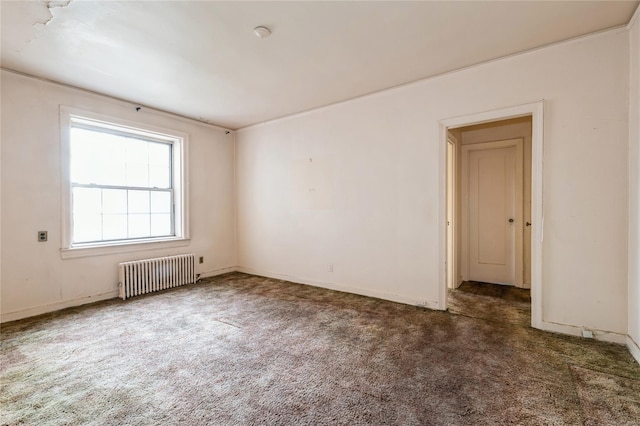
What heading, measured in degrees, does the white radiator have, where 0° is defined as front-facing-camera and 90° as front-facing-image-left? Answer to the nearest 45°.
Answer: approximately 315°

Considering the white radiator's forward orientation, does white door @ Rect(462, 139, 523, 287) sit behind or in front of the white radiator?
in front

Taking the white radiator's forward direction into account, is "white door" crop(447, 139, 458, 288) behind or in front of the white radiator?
in front

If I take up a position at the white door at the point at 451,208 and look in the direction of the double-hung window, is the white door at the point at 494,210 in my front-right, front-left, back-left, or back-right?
back-right
